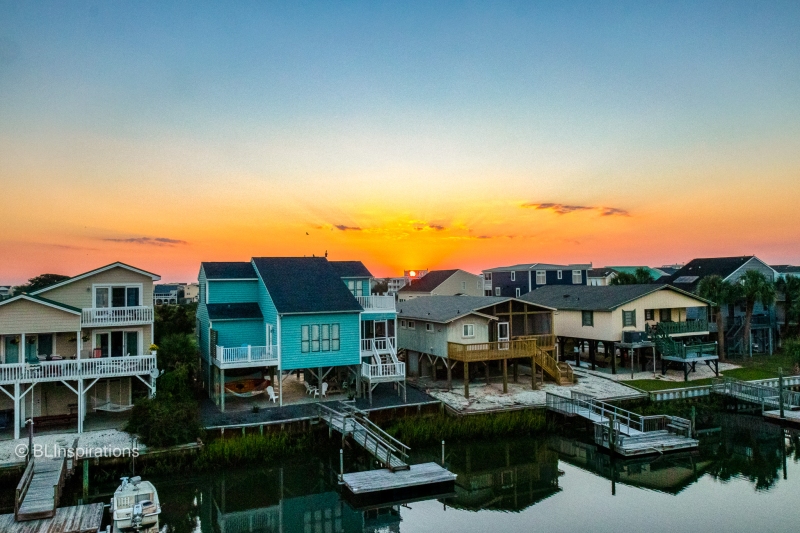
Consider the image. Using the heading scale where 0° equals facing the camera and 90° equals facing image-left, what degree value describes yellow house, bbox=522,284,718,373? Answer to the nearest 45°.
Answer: approximately 315°

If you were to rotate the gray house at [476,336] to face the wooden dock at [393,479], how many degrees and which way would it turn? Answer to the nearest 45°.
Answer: approximately 45° to its right

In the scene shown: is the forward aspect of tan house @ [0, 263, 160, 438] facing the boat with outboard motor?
yes

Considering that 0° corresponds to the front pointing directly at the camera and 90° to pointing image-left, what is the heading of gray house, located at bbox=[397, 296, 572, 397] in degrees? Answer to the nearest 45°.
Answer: approximately 315°

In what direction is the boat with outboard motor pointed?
away from the camera

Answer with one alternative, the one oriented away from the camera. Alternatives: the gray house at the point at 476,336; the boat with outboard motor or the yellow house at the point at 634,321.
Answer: the boat with outboard motor

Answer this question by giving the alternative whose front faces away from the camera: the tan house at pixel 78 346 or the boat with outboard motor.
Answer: the boat with outboard motor

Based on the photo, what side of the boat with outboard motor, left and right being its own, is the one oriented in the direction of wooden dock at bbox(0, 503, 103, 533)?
left

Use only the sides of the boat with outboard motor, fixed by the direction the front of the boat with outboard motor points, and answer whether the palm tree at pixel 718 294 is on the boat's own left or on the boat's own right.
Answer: on the boat's own right

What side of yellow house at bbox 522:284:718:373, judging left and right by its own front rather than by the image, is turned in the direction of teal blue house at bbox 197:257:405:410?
right

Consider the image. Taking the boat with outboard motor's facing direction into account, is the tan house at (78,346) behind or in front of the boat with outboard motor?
in front

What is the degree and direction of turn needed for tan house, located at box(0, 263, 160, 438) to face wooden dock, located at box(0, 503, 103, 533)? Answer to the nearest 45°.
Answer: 0° — it already faces it

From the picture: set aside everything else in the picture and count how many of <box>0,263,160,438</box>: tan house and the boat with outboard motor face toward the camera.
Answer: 1

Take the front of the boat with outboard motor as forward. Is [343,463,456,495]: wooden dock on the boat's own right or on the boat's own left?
on the boat's own right
